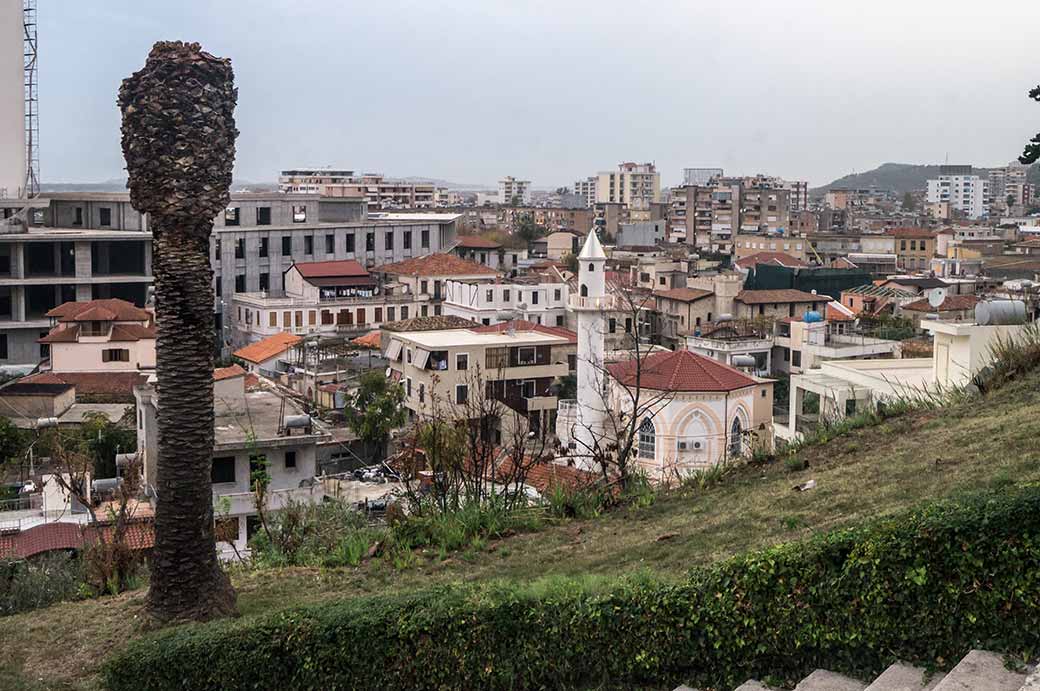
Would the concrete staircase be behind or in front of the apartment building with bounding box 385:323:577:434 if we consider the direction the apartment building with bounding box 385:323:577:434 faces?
in front

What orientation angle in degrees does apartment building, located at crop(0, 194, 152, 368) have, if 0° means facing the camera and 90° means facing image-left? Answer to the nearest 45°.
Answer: approximately 0°

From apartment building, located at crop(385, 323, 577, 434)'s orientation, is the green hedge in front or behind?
in front

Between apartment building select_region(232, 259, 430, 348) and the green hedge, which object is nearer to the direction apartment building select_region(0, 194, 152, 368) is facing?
the green hedge

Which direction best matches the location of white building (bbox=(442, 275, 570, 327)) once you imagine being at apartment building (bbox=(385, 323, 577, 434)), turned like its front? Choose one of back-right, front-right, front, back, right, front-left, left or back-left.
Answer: back-left

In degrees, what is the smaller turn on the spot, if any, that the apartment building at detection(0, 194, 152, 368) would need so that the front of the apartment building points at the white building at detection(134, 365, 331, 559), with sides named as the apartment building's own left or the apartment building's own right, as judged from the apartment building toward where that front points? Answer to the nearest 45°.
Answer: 0° — it already faces it

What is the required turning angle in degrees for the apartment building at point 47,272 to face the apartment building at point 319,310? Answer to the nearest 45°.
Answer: approximately 90° to its left

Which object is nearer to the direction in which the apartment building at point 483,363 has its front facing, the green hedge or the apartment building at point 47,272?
the green hedge
